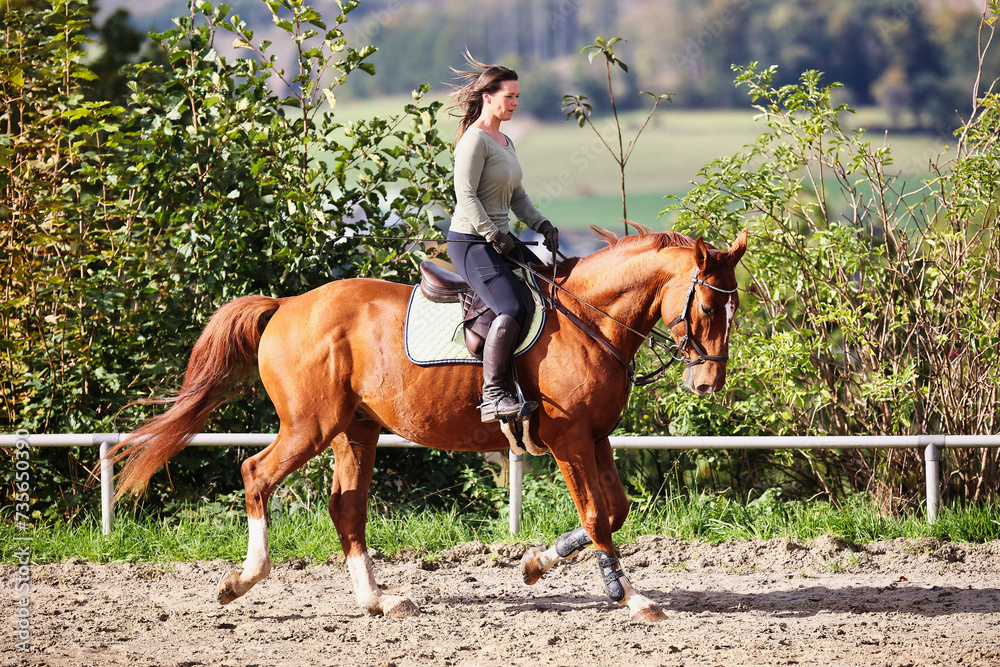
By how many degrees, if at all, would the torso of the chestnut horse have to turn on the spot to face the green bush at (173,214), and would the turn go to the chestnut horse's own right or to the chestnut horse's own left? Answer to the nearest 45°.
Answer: approximately 135° to the chestnut horse's own left

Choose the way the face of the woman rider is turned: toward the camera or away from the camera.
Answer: toward the camera

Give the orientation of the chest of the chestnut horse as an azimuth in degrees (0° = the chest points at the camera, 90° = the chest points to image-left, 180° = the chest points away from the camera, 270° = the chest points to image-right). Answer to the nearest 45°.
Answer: approximately 270°
